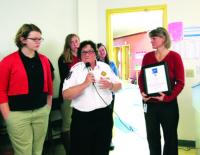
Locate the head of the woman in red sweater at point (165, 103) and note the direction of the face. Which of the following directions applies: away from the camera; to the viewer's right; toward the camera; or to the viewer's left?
to the viewer's left

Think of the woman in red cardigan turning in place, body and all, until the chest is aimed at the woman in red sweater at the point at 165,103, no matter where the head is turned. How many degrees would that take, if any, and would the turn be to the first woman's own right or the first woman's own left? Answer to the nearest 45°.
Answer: approximately 45° to the first woman's own left
